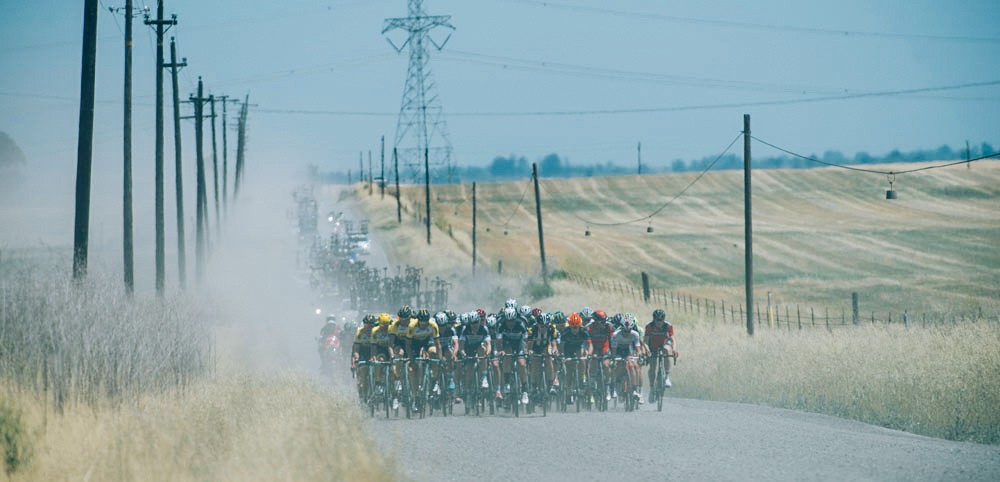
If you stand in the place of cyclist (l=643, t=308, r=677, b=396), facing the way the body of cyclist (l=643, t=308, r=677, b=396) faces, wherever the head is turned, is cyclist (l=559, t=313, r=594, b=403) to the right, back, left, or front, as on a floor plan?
right

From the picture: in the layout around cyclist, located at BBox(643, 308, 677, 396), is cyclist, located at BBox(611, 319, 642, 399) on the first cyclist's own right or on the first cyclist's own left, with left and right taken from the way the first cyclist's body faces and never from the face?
on the first cyclist's own right

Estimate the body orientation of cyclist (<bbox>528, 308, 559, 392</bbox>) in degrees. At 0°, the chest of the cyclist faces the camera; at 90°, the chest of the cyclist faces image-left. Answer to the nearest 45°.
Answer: approximately 0°

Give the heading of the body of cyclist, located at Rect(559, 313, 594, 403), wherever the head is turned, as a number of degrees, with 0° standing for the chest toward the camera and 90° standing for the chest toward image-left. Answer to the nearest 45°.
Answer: approximately 0°

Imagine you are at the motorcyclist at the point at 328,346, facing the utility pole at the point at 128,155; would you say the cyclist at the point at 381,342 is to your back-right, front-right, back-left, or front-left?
back-left
